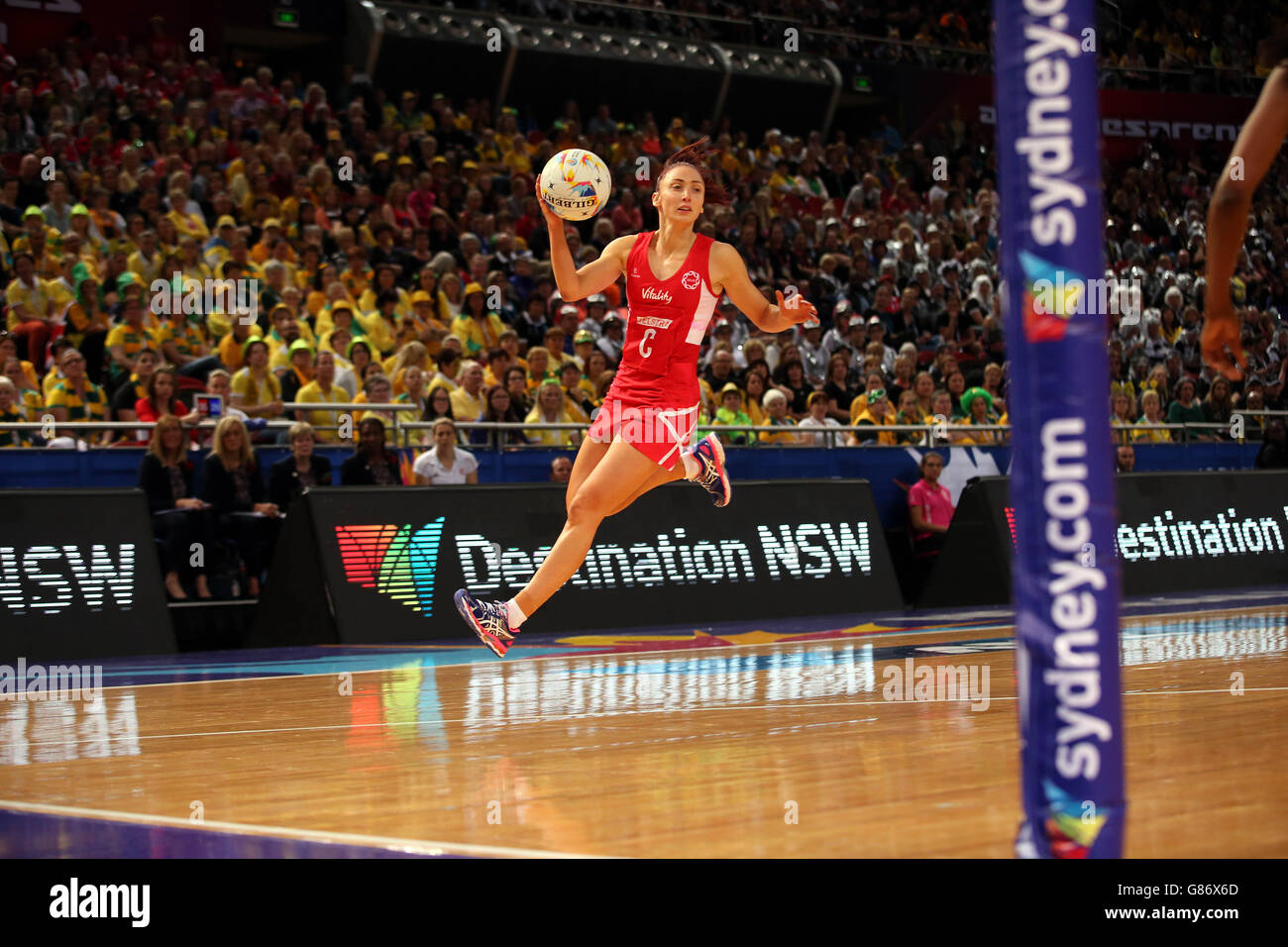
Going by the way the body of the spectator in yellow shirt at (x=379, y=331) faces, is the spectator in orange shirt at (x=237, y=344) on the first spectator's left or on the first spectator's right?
on the first spectator's right

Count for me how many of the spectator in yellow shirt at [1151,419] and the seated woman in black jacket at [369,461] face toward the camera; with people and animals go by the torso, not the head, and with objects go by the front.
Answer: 2

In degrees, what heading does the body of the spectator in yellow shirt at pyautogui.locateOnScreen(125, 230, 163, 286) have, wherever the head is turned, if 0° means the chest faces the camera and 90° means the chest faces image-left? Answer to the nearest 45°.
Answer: approximately 315°

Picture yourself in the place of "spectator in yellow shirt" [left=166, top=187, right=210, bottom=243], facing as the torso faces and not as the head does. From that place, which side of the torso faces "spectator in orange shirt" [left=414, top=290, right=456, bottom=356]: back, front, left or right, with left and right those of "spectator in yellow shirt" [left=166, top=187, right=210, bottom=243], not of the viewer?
left

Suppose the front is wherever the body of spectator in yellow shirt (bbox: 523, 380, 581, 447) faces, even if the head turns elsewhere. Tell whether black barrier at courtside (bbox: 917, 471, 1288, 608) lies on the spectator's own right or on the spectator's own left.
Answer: on the spectator's own left

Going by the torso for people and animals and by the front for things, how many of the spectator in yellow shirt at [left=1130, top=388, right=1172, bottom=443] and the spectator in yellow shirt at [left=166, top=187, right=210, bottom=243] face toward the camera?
2

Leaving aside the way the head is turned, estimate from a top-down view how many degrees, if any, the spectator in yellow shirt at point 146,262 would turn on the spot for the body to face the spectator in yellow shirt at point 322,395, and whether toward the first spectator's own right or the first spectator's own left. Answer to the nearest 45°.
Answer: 0° — they already face them

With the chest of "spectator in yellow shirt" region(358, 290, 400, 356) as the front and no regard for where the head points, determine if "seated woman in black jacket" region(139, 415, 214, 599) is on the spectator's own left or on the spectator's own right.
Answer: on the spectator's own right

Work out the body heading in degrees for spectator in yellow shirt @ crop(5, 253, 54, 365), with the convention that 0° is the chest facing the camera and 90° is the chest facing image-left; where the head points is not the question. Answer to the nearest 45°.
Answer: approximately 315°
